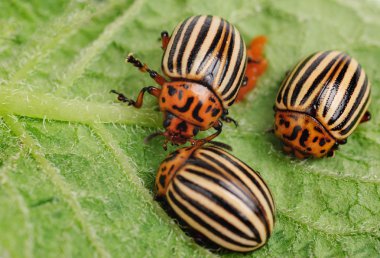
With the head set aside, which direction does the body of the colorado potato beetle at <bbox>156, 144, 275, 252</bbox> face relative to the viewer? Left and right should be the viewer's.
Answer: facing away from the viewer and to the left of the viewer

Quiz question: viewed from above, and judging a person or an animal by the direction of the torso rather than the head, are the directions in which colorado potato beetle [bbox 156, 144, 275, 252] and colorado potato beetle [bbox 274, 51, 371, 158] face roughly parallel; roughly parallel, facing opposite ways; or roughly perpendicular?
roughly perpendicular

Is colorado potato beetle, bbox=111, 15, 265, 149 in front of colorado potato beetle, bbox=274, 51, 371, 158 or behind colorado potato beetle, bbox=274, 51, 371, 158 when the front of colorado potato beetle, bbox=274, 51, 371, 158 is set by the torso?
in front

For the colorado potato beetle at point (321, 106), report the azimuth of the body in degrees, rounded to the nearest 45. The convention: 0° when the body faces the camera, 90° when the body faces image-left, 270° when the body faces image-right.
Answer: approximately 45°

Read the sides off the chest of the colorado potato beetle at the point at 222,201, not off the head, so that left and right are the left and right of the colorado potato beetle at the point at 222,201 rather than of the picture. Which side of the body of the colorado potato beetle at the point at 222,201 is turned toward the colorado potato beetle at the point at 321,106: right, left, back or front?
right

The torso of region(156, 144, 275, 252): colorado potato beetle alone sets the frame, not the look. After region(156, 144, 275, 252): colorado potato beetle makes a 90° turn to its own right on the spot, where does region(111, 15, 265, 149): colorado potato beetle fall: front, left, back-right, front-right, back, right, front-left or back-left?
left

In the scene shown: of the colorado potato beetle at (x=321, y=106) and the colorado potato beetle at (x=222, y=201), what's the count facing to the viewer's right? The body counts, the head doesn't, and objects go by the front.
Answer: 0
